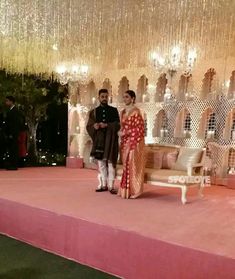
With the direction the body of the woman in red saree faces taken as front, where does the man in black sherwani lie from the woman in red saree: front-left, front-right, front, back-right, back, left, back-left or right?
right

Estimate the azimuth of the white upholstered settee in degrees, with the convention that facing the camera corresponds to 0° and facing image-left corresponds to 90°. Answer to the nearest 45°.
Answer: approximately 45°

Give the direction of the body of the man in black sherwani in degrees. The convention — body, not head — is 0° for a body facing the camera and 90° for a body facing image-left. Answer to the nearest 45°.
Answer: approximately 0°

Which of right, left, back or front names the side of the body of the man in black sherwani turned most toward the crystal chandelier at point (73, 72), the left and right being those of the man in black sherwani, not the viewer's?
back
